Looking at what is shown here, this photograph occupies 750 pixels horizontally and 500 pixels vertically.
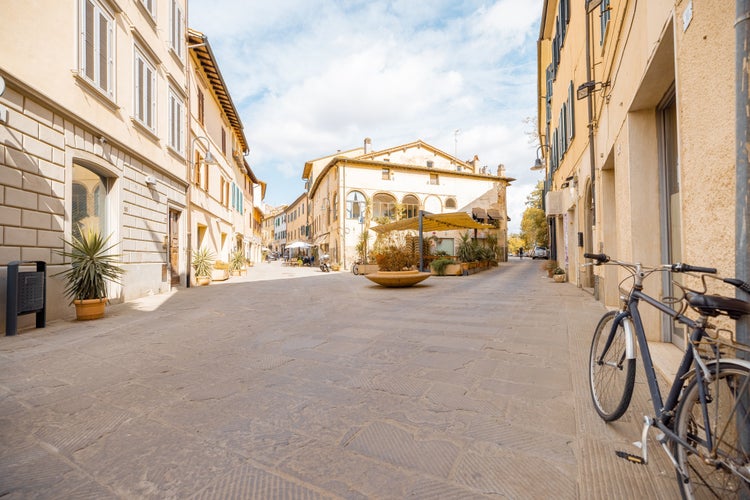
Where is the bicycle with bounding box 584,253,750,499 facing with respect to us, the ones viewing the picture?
facing away from the viewer and to the left of the viewer

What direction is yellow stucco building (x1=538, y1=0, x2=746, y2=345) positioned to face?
to the viewer's left

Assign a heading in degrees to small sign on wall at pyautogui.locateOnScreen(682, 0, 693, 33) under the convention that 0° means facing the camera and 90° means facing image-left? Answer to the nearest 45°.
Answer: approximately 90°

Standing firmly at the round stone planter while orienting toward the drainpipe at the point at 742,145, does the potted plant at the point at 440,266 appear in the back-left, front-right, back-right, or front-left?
back-left

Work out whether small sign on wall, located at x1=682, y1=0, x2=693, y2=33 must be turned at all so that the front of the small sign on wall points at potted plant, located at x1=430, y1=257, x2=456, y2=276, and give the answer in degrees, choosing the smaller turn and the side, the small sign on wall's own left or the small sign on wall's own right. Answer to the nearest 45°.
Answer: approximately 45° to the small sign on wall's own right

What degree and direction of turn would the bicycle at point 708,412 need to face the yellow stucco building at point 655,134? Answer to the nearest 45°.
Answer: approximately 45° to its right

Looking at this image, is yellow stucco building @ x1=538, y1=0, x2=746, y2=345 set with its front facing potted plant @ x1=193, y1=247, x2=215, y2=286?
yes
